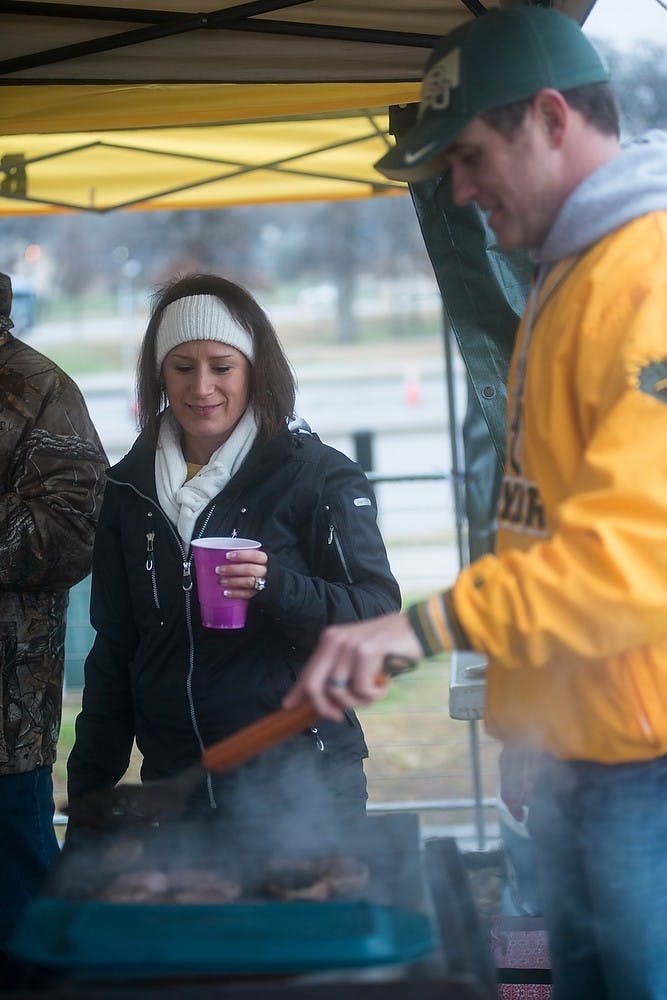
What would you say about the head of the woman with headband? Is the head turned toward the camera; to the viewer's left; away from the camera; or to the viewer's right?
toward the camera

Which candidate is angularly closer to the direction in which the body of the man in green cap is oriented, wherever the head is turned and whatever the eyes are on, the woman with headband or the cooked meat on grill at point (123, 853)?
the cooked meat on grill

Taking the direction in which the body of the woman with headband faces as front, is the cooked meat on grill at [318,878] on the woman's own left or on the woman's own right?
on the woman's own left

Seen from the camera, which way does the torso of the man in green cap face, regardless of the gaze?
to the viewer's left

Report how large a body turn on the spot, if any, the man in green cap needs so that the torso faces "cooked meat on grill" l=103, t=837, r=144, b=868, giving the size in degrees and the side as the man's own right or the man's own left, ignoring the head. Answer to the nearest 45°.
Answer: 0° — they already face it

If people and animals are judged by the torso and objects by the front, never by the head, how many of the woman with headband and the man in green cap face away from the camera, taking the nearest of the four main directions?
0

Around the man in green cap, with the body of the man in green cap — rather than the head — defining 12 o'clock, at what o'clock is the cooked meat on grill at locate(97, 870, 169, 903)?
The cooked meat on grill is roughly at 12 o'clock from the man in green cap.

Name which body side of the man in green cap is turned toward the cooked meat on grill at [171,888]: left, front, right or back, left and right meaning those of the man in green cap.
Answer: front

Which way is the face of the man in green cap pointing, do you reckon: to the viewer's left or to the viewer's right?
to the viewer's left

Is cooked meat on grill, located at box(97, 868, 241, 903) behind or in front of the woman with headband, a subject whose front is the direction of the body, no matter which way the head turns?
in front
